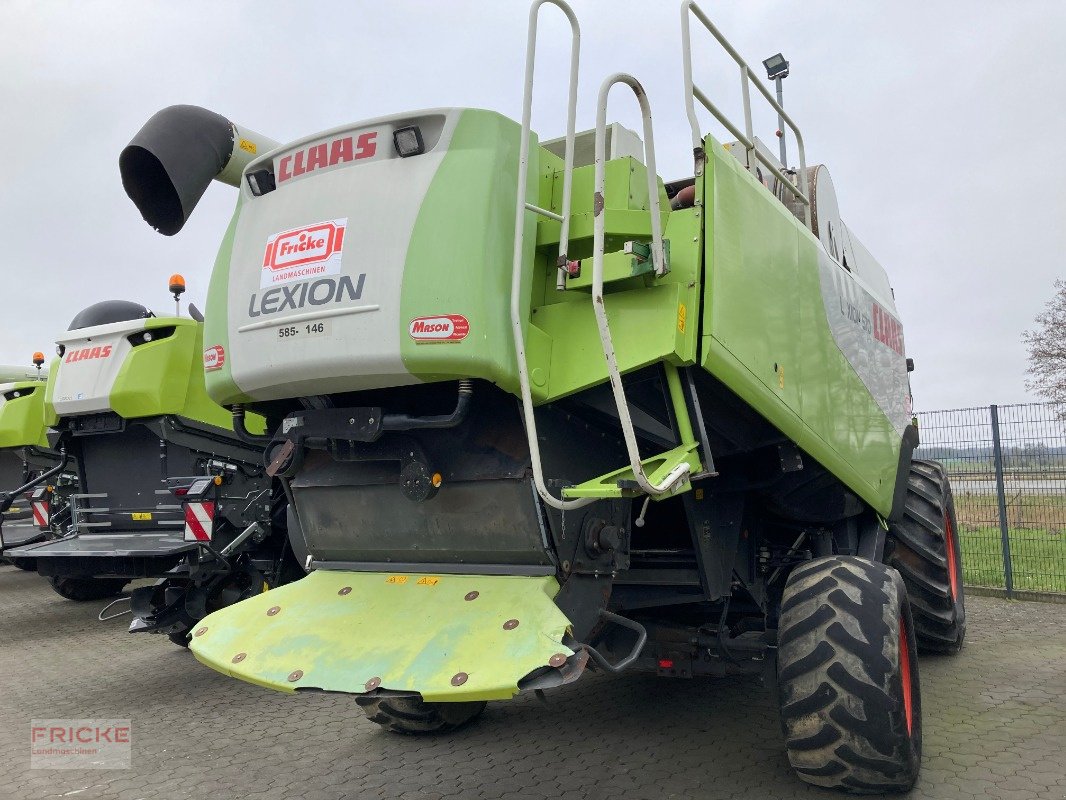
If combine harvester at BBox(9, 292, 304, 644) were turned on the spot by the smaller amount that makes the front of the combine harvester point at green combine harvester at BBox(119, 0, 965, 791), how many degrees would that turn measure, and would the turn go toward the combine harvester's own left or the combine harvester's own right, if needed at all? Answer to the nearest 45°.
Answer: approximately 135° to the combine harvester's own right

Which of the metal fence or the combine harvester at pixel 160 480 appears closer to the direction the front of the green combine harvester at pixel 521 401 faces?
the metal fence

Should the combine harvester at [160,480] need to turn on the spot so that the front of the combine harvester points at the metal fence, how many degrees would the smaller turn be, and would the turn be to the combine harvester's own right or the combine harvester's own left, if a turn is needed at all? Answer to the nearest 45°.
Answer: approximately 45° to the combine harvester's own right

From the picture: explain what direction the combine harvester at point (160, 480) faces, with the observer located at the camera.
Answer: facing away from the viewer and to the right of the viewer

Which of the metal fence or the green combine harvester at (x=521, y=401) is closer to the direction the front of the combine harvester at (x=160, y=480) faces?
the metal fence

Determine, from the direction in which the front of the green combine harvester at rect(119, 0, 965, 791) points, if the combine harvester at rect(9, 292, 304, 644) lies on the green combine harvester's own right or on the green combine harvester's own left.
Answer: on the green combine harvester's own left

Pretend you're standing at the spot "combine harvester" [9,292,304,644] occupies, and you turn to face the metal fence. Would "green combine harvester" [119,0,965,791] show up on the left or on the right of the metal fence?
right

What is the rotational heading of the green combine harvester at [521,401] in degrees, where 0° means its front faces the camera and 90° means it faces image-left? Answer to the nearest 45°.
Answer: approximately 225°
